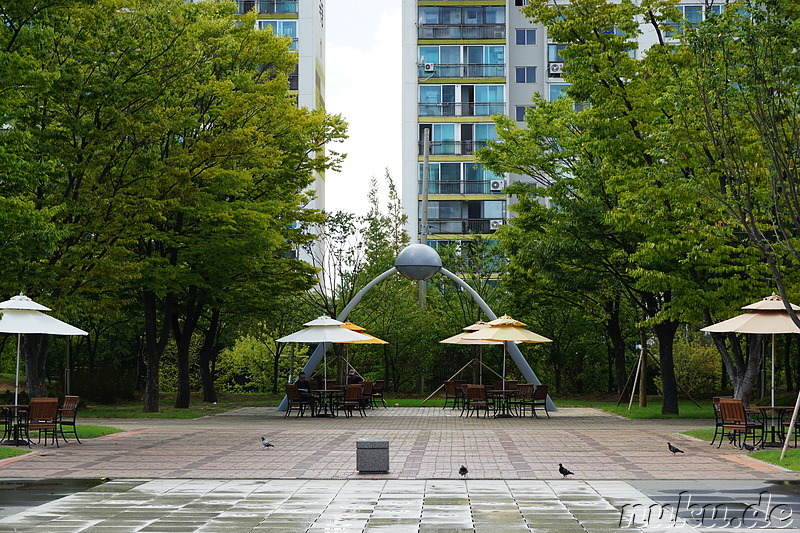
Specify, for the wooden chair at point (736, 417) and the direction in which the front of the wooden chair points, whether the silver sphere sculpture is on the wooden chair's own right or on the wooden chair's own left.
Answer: on the wooden chair's own left

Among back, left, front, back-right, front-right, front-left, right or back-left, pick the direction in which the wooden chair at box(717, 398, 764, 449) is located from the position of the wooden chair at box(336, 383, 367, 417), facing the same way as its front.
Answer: back

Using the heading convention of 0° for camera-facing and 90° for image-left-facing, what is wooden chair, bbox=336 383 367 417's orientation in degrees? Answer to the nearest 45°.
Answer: approximately 135°

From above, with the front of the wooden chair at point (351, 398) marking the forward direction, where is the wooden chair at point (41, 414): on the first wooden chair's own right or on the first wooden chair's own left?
on the first wooden chair's own left

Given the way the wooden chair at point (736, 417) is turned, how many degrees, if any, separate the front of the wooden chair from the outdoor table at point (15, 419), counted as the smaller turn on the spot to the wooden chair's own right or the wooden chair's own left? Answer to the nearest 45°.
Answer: approximately 135° to the wooden chair's own left

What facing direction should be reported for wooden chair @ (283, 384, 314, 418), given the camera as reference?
facing away from the viewer and to the right of the viewer

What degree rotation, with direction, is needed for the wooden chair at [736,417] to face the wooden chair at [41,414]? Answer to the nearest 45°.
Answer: approximately 135° to its left

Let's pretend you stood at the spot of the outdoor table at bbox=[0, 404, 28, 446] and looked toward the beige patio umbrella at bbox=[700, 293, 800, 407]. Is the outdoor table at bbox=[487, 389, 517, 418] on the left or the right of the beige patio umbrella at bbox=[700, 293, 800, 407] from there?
left

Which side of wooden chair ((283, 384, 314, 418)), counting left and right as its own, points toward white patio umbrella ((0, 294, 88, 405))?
back

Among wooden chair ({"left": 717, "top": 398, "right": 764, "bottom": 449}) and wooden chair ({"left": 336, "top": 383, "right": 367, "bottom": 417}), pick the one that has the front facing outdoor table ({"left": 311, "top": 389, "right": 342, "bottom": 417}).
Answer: the wooden chair ({"left": 336, "top": 383, "right": 367, "bottom": 417})
